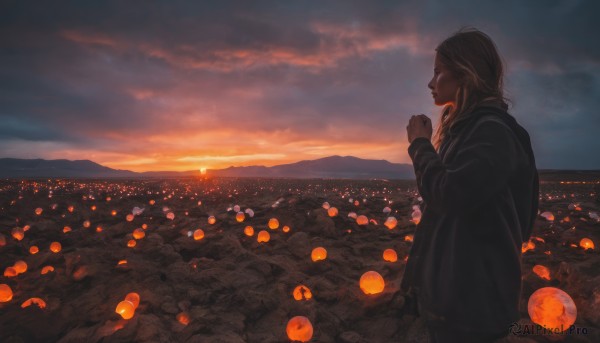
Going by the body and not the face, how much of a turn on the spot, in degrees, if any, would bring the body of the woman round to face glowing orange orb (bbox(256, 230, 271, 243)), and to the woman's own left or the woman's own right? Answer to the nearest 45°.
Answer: approximately 45° to the woman's own right

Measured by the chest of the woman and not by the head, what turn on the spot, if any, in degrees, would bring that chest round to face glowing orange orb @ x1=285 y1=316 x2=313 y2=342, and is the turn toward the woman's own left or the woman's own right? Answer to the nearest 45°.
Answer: approximately 45° to the woman's own right

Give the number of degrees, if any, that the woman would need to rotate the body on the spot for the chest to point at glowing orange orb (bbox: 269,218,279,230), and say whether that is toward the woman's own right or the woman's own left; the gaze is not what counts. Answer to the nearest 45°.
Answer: approximately 45° to the woman's own right

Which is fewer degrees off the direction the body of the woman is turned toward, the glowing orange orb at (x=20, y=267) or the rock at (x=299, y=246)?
the glowing orange orb

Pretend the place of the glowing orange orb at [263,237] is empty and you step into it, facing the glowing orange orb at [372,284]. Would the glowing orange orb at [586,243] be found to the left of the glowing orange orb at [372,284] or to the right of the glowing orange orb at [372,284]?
left

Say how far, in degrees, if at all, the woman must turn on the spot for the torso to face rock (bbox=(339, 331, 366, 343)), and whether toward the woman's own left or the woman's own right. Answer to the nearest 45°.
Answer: approximately 45° to the woman's own right

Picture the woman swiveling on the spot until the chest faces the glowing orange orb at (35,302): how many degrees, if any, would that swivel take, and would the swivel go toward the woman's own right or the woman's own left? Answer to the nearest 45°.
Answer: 0° — they already face it

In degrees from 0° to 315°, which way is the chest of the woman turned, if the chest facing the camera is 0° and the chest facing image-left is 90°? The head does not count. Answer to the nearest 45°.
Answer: approximately 90°

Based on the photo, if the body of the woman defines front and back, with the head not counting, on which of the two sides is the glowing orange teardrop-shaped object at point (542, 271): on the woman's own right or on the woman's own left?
on the woman's own right
